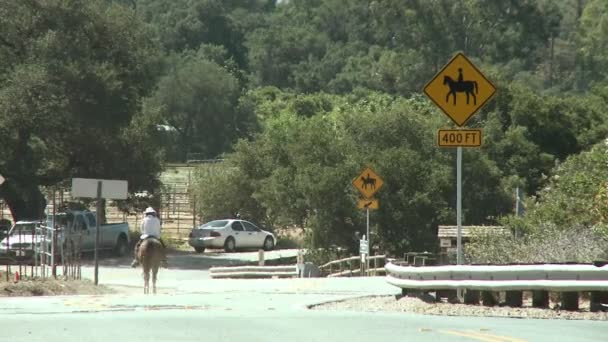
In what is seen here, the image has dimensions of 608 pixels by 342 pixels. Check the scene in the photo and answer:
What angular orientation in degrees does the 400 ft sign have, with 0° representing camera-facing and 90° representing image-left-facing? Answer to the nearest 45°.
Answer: approximately 0°

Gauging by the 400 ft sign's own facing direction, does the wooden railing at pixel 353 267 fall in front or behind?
behind

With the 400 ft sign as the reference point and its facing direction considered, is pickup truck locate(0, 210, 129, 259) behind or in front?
behind

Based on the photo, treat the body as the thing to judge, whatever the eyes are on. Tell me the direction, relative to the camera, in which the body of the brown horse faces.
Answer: away from the camera

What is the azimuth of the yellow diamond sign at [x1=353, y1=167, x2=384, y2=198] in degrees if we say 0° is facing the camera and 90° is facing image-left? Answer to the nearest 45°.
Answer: approximately 0°

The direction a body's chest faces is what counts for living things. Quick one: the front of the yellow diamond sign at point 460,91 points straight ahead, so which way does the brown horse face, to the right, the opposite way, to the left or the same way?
the opposite way

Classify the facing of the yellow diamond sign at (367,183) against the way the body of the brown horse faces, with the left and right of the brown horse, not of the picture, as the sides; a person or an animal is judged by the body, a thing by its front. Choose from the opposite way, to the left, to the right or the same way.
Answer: the opposite way
